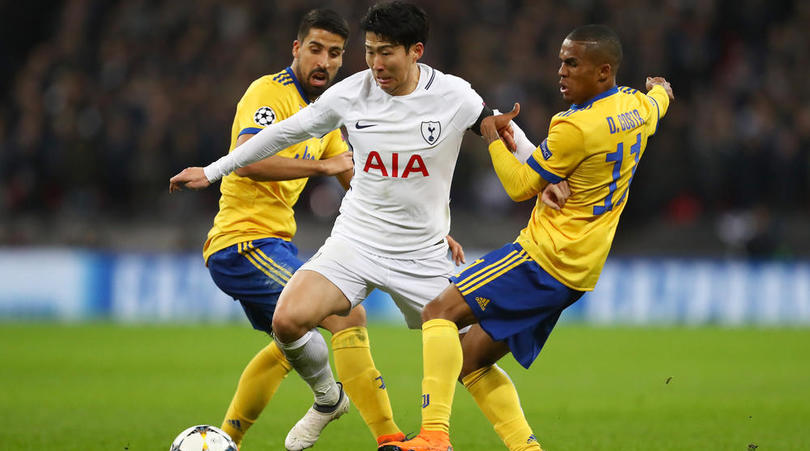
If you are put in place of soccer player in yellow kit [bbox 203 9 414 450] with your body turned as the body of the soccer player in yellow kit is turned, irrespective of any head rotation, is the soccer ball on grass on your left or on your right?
on your right

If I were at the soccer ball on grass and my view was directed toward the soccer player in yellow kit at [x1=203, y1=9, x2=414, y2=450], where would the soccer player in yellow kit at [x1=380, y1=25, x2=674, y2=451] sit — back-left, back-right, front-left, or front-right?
front-right

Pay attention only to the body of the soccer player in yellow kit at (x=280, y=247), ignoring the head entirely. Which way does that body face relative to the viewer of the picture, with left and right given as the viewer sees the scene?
facing the viewer and to the right of the viewer

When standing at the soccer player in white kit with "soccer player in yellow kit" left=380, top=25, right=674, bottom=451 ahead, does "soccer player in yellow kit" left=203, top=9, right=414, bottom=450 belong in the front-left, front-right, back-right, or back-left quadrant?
back-left

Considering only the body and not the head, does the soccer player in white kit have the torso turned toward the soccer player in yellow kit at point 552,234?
no

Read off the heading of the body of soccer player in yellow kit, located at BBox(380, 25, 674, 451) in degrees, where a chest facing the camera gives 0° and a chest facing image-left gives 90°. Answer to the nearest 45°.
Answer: approximately 135°

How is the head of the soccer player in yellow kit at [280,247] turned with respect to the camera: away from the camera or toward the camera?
toward the camera

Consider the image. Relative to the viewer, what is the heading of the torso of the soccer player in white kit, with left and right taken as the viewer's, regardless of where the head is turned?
facing the viewer

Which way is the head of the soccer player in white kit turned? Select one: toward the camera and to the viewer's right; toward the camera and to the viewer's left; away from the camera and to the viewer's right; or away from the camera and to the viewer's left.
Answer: toward the camera and to the viewer's left

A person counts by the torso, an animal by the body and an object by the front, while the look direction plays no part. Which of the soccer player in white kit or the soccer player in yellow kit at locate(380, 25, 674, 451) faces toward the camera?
the soccer player in white kit

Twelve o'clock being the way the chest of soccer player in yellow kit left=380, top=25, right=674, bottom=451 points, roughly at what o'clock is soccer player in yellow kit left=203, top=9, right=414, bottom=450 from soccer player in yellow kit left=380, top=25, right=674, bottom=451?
soccer player in yellow kit left=203, top=9, right=414, bottom=450 is roughly at 11 o'clock from soccer player in yellow kit left=380, top=25, right=674, bottom=451.

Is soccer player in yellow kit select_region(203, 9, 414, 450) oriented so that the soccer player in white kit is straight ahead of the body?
yes

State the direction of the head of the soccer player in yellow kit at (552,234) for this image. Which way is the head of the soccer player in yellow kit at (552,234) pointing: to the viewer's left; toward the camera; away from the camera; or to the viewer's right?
to the viewer's left

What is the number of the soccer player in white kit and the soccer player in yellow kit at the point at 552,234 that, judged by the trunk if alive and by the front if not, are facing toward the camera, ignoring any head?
1

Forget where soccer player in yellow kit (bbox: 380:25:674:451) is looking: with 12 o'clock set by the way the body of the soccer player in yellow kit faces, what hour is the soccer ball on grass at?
The soccer ball on grass is roughly at 10 o'clock from the soccer player in yellow kit.
